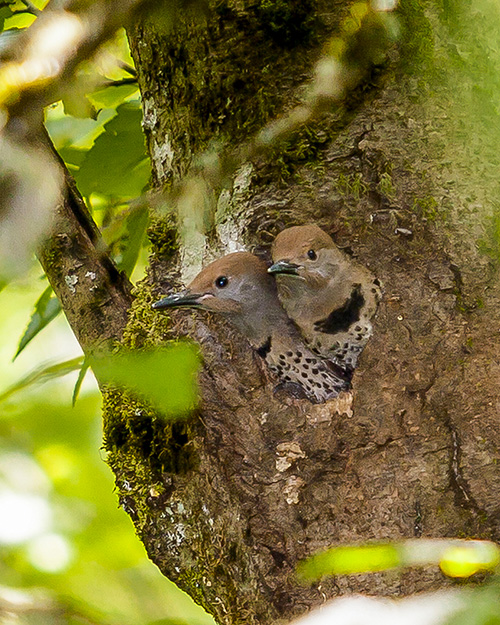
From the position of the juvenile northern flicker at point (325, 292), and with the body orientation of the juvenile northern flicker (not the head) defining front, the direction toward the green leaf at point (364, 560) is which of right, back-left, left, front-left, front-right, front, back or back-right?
front-left

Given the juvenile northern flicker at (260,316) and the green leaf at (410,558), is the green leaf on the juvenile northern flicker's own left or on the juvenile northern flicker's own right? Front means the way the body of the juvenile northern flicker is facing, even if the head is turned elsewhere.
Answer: on the juvenile northern flicker's own left

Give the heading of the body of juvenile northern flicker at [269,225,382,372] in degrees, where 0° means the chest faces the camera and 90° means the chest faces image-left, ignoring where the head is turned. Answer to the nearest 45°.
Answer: approximately 45°

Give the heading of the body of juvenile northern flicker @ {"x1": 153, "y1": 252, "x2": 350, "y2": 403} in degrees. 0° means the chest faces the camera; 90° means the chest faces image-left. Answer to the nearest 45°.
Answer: approximately 90°

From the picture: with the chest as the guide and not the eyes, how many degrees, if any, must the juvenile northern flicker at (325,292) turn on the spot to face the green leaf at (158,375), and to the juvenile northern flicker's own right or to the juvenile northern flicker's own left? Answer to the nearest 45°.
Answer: approximately 45° to the juvenile northern flicker's own left

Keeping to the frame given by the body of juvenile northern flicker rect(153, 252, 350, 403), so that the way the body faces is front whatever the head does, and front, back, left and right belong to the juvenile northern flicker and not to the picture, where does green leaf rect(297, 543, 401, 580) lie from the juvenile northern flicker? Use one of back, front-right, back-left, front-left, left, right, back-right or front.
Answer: left
